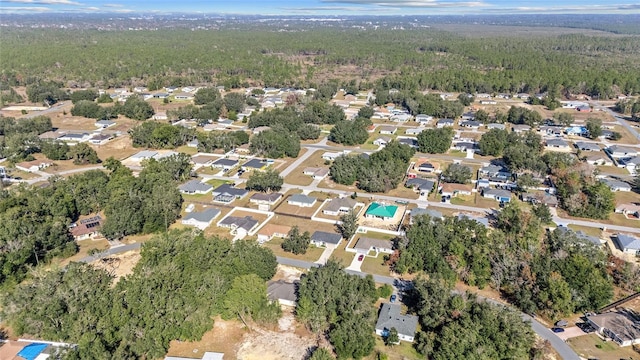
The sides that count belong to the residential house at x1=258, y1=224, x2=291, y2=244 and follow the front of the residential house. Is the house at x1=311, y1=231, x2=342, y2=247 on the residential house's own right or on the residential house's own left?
on the residential house's own left

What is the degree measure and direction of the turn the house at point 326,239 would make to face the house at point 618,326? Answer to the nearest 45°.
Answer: approximately 45° to its left

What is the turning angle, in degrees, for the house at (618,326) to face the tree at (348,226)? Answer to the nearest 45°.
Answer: approximately 45° to its right

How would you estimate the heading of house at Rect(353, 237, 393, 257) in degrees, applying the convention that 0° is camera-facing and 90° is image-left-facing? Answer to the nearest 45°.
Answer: approximately 0°

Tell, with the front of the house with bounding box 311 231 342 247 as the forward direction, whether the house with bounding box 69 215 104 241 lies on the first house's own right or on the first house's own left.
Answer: on the first house's own right

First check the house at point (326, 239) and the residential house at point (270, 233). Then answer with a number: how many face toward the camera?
2

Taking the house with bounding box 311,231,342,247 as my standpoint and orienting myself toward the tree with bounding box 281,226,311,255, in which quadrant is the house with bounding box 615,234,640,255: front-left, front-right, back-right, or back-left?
back-left

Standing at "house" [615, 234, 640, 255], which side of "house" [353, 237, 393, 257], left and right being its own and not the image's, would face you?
left

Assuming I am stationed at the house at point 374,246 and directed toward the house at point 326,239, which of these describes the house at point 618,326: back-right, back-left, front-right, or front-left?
back-left
